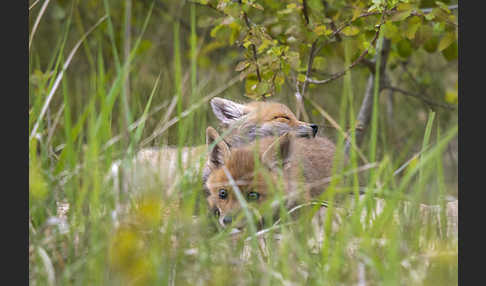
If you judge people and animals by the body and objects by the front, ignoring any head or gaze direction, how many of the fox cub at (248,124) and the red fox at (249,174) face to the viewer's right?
1

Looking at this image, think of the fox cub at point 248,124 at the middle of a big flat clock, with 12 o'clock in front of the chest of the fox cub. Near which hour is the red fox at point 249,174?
The red fox is roughly at 3 o'clock from the fox cub.

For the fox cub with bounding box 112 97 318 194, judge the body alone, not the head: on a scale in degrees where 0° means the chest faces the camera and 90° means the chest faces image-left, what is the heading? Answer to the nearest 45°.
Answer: approximately 270°

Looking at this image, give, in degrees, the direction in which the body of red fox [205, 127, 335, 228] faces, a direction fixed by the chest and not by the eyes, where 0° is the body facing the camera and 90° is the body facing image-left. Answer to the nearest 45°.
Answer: approximately 45°

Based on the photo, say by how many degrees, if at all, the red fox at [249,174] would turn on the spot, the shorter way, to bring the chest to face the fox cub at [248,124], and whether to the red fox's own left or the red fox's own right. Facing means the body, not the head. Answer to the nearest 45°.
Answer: approximately 135° to the red fox's own right
